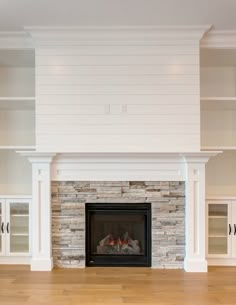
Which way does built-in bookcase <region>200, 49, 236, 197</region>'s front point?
toward the camera

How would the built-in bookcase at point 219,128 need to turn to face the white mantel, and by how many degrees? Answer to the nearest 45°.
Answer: approximately 45° to its right

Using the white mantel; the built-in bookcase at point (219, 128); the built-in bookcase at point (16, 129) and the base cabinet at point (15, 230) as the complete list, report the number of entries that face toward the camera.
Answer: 4

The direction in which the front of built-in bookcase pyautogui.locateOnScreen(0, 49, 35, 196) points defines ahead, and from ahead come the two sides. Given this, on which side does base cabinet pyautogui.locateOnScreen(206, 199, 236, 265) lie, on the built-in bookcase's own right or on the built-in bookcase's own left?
on the built-in bookcase's own left

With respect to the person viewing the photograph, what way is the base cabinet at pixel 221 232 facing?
facing the viewer
